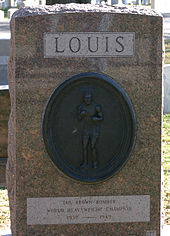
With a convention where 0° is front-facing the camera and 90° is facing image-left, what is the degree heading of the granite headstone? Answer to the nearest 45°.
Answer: approximately 0°
